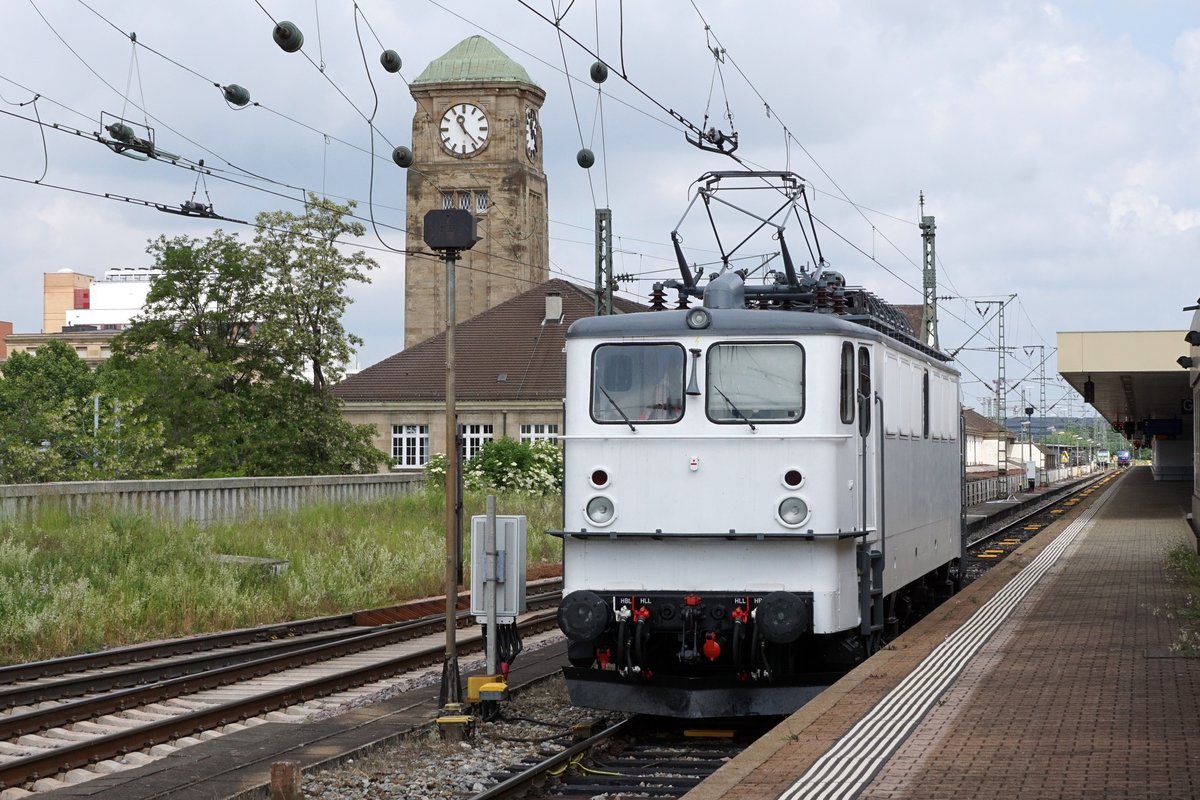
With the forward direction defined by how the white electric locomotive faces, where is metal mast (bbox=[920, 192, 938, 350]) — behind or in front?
behind

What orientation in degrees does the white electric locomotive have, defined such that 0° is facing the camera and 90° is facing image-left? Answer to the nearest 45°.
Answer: approximately 0°

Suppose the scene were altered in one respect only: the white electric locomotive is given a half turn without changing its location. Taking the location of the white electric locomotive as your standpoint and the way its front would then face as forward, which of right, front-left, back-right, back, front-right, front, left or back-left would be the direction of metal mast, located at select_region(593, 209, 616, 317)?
front

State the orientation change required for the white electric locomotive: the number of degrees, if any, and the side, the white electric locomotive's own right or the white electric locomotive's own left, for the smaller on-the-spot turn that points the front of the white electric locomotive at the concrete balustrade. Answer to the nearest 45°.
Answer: approximately 135° to the white electric locomotive's own right

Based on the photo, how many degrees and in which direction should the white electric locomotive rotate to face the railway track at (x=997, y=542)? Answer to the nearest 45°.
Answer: approximately 180°

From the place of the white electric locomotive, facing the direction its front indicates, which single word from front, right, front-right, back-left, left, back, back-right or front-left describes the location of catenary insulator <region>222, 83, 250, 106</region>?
front-right

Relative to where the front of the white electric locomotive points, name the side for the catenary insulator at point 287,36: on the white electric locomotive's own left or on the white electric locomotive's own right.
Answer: on the white electric locomotive's own right

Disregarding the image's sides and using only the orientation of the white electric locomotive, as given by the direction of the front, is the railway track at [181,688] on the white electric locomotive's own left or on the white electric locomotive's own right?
on the white electric locomotive's own right
